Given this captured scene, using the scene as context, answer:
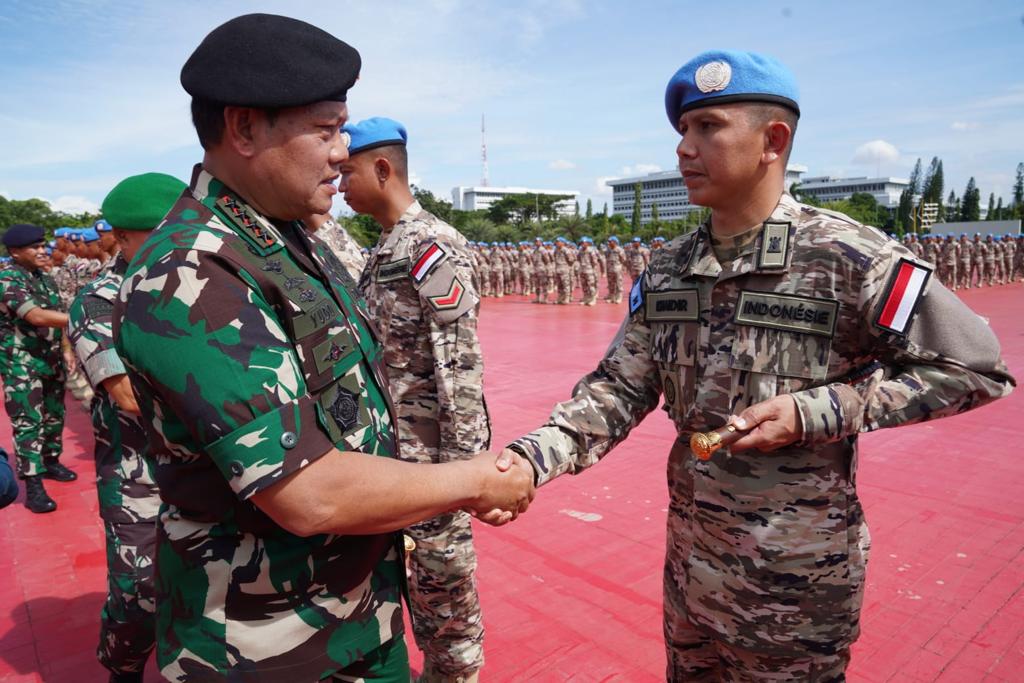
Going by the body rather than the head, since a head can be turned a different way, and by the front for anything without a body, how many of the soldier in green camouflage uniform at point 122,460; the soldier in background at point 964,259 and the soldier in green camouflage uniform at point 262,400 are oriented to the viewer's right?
2

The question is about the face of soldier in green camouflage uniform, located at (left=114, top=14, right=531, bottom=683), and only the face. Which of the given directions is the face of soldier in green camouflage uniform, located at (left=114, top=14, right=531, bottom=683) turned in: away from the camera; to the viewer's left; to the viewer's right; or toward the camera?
to the viewer's right

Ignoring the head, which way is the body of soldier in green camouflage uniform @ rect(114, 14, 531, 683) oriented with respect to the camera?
to the viewer's right

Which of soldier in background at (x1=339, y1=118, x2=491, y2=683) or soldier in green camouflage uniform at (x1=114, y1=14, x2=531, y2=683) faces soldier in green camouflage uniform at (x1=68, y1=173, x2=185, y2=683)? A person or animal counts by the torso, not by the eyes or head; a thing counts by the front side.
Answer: the soldier in background

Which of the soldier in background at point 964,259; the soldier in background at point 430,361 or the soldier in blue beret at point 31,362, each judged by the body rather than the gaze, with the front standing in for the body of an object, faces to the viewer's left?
the soldier in background at point 430,361

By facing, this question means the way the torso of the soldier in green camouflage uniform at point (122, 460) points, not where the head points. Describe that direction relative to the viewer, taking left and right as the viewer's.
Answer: facing to the right of the viewer

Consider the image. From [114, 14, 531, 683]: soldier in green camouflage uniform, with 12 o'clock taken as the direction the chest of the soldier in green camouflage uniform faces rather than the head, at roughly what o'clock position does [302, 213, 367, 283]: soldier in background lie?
The soldier in background is roughly at 9 o'clock from the soldier in green camouflage uniform.

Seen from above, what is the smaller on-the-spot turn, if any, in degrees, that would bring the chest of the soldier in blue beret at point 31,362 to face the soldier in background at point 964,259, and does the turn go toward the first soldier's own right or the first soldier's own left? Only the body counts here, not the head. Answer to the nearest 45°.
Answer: approximately 45° to the first soldier's own left

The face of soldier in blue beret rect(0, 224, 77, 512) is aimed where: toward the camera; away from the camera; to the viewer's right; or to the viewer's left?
to the viewer's right

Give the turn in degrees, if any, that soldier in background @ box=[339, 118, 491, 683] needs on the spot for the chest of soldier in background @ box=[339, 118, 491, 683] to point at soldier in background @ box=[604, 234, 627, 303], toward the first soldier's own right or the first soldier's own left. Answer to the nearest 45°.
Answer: approximately 90° to the first soldier's own right

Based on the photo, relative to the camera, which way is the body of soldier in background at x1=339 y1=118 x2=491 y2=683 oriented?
to the viewer's left

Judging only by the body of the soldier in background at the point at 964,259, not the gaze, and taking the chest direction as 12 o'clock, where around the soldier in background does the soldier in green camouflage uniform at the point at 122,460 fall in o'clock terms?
The soldier in green camouflage uniform is roughly at 12 o'clock from the soldier in background.

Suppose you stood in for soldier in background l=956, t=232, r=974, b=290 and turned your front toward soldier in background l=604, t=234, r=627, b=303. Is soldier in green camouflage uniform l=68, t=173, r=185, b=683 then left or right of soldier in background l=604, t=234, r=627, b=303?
left
